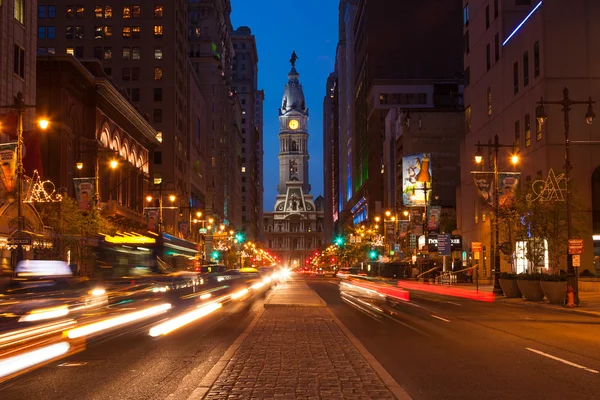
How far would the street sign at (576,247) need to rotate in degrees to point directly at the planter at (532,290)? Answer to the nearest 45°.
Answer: approximately 135° to its right

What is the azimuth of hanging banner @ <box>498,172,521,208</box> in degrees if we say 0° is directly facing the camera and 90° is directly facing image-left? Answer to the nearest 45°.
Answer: approximately 0°

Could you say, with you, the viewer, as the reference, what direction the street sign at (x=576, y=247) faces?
facing the viewer

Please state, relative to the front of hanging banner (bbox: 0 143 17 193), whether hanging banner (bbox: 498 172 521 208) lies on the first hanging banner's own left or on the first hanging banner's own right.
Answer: on the first hanging banner's own left

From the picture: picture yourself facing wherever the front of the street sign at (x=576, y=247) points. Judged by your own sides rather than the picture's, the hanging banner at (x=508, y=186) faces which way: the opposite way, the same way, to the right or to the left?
the same way

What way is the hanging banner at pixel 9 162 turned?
toward the camera

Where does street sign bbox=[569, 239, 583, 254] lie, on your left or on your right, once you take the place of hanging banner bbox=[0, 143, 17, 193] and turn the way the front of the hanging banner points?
on your left

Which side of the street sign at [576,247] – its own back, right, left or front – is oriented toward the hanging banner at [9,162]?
right

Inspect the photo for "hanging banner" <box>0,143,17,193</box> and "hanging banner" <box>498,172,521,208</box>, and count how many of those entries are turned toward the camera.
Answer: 2
